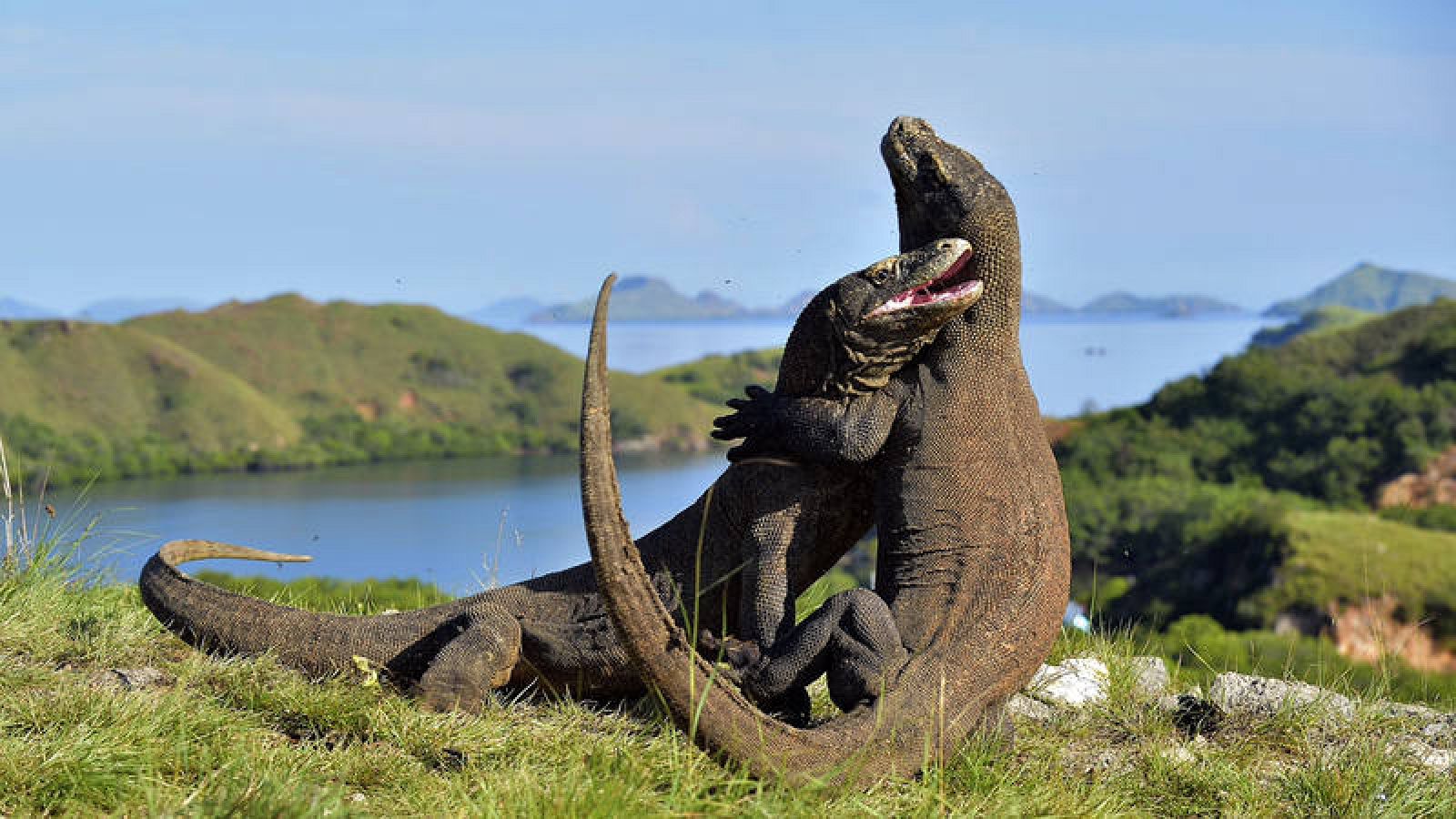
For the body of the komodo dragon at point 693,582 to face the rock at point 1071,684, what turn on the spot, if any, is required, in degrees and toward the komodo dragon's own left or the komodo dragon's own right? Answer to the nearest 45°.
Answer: approximately 45° to the komodo dragon's own left

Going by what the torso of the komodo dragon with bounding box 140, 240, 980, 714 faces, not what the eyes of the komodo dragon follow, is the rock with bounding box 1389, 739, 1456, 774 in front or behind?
in front

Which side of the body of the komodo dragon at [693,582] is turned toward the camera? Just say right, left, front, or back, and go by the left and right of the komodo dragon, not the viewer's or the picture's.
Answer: right

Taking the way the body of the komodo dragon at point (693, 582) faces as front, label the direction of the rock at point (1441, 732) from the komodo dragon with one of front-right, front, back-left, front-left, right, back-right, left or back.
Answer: front

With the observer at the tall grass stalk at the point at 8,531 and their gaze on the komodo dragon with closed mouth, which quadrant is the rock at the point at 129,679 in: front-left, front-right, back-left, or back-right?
front-right

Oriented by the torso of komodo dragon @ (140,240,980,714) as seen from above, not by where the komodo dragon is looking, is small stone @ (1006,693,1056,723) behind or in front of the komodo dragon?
in front

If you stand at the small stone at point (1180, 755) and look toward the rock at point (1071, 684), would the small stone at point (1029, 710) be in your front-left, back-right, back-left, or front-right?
front-left

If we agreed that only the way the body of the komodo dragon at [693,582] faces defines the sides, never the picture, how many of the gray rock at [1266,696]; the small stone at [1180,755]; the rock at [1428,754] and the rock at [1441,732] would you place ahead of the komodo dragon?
4

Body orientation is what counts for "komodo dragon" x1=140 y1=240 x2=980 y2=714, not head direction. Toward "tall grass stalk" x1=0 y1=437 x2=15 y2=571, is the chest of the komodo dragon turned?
no

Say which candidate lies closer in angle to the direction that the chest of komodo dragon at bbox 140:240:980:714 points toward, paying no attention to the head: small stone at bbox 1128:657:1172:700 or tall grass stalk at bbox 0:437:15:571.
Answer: the small stone

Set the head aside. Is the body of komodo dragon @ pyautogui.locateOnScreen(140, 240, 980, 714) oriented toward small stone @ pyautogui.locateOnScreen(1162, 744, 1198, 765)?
yes

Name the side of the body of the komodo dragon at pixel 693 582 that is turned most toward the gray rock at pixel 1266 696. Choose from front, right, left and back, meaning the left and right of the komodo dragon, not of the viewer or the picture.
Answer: front

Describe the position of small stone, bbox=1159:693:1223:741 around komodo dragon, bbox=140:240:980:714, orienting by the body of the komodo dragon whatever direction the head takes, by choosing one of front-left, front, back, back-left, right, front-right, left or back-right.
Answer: front
